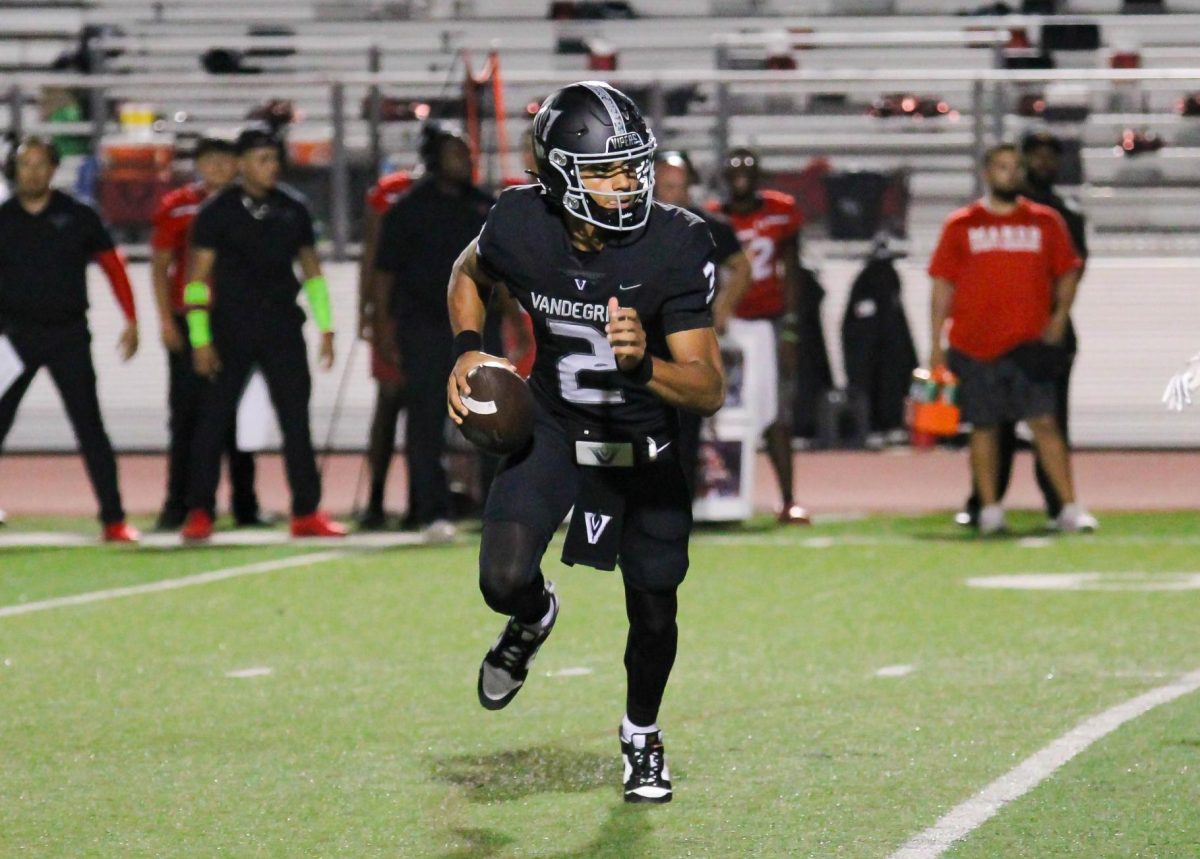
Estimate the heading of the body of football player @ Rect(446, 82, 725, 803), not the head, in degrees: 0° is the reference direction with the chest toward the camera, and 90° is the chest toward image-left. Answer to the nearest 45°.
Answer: approximately 0°

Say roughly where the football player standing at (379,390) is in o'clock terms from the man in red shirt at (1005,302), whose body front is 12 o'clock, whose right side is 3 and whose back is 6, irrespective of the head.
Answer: The football player standing is roughly at 3 o'clock from the man in red shirt.

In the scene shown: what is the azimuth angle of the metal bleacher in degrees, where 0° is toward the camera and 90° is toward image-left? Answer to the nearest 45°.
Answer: approximately 0°

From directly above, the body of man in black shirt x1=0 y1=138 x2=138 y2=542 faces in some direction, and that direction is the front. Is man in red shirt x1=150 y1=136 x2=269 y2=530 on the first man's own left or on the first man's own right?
on the first man's own left

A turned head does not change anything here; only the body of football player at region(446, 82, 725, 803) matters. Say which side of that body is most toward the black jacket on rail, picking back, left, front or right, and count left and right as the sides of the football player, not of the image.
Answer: back

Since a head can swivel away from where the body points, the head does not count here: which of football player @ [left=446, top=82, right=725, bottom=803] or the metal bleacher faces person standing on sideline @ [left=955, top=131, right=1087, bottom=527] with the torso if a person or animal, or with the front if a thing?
the metal bleacher

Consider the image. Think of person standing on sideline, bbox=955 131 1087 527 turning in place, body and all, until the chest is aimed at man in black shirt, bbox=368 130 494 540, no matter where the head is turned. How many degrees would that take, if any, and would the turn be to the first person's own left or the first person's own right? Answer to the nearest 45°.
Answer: approximately 45° to the first person's own right

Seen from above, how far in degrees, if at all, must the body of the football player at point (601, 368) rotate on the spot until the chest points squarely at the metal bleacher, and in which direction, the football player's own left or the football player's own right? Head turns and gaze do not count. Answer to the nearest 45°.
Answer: approximately 180°

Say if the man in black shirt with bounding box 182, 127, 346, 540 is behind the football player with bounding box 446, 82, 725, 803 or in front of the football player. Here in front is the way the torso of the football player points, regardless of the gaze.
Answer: behind

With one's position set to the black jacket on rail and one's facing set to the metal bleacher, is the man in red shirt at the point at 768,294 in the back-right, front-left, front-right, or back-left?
back-left

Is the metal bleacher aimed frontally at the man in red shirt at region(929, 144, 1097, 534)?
yes
